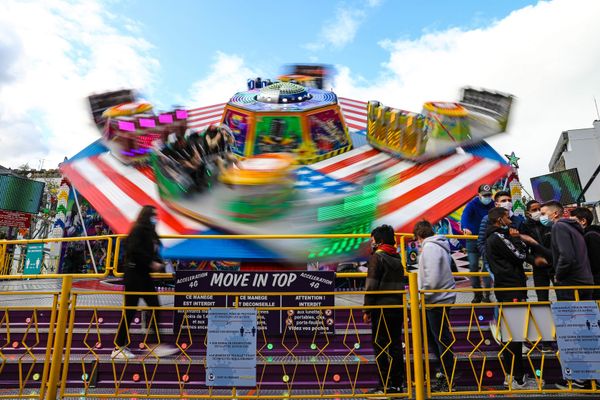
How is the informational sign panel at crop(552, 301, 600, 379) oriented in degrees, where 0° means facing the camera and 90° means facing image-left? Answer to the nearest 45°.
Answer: approximately 0°

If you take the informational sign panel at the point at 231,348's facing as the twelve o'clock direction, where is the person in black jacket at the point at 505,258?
The person in black jacket is roughly at 9 o'clock from the informational sign panel.

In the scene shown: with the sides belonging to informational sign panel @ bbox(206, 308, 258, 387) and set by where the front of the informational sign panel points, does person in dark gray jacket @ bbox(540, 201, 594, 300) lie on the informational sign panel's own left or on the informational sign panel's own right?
on the informational sign panel's own left

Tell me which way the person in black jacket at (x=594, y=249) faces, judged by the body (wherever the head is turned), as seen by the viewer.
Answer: to the viewer's left

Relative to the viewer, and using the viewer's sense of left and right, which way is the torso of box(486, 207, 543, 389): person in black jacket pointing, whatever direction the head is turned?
facing to the right of the viewer

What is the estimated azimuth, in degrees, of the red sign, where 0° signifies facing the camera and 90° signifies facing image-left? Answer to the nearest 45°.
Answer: approximately 0°
